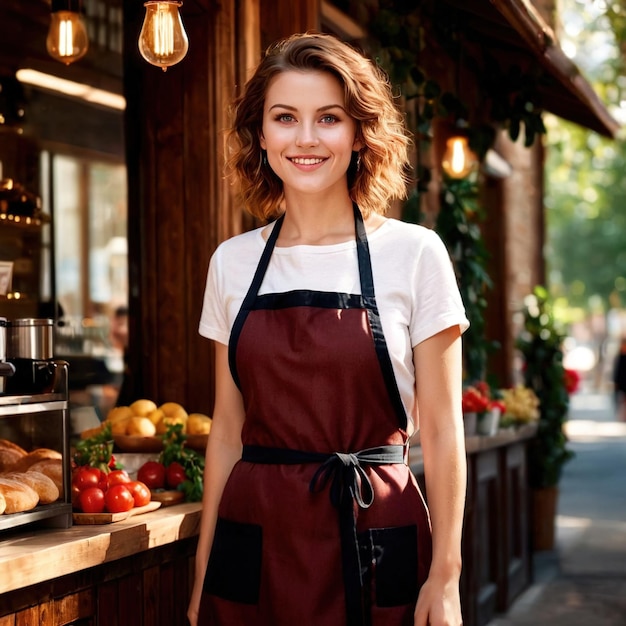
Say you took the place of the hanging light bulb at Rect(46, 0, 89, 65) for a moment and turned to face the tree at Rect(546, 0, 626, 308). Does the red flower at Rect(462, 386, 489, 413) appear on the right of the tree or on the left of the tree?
right

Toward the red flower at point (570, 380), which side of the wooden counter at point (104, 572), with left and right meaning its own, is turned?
left

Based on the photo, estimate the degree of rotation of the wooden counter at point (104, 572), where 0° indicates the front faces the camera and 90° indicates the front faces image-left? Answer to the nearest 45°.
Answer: approximately 315°

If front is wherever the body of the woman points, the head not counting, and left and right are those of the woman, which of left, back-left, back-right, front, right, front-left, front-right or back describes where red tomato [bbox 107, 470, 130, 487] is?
back-right

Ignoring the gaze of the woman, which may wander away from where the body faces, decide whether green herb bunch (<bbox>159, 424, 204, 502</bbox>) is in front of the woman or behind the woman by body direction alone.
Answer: behind

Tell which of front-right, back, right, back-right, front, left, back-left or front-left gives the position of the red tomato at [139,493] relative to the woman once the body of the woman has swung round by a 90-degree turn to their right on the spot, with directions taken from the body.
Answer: front-right

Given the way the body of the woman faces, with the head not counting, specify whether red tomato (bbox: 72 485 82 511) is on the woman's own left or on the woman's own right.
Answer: on the woman's own right

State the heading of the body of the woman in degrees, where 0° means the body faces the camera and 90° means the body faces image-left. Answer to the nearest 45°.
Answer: approximately 0°
